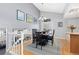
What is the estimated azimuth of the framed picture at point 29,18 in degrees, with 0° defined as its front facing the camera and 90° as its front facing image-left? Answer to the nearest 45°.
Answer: approximately 315°
